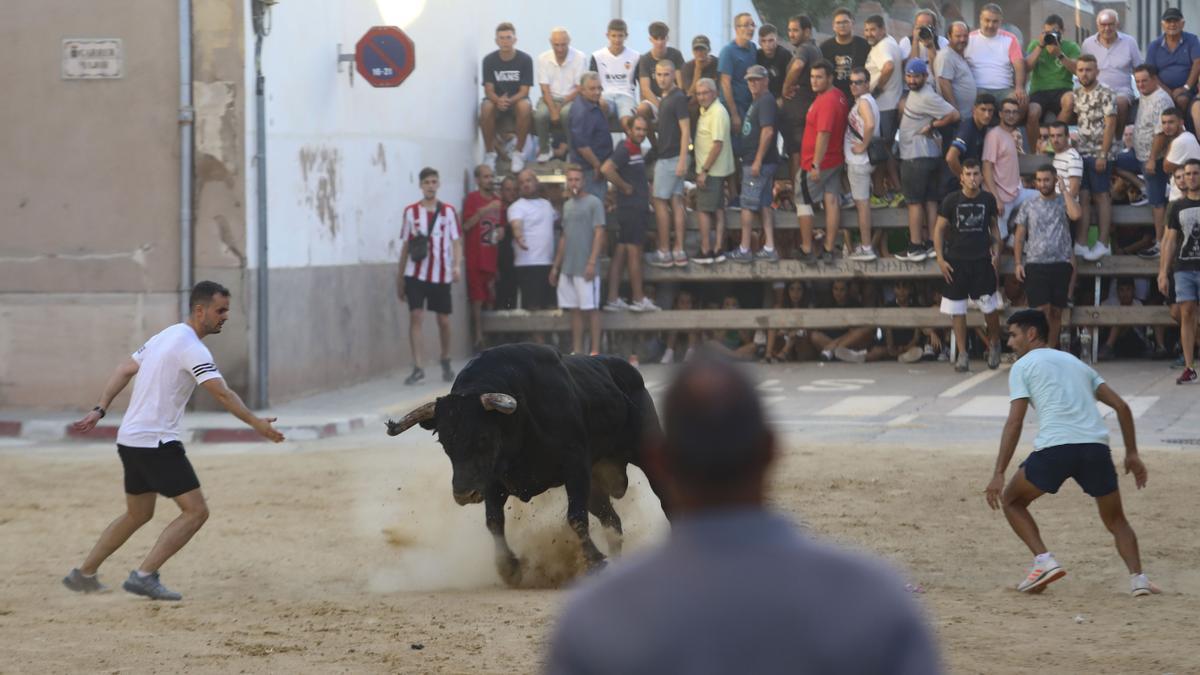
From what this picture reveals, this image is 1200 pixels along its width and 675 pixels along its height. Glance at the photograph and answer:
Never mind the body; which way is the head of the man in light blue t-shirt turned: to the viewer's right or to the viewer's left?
to the viewer's left

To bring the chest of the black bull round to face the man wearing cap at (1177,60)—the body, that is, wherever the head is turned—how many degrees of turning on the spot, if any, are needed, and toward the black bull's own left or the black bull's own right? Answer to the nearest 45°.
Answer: approximately 180°

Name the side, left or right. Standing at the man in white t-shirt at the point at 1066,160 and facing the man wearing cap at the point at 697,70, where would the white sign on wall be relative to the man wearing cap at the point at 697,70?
left

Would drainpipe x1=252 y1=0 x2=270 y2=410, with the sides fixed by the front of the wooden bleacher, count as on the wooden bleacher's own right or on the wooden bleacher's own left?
on the wooden bleacher's own right

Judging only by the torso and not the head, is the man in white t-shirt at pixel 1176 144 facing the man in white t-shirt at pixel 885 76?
no

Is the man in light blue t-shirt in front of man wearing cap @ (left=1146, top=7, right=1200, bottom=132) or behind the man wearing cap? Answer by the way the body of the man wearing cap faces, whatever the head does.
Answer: in front

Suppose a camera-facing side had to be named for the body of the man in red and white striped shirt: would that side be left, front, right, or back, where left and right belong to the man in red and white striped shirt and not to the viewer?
front

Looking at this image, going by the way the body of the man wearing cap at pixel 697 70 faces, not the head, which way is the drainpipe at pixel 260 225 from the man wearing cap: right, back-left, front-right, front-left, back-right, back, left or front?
front-right

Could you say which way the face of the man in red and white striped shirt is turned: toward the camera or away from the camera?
toward the camera

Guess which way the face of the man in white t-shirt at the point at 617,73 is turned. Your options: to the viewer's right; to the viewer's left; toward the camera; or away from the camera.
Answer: toward the camera

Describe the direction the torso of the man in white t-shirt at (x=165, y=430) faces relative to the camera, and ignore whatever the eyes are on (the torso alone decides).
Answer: to the viewer's right

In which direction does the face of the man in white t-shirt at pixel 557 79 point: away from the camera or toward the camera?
toward the camera

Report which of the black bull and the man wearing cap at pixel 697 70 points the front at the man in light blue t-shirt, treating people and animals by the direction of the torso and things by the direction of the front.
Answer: the man wearing cap

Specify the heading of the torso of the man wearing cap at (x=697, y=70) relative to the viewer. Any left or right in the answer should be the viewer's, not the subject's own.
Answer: facing the viewer

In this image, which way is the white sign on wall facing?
toward the camera

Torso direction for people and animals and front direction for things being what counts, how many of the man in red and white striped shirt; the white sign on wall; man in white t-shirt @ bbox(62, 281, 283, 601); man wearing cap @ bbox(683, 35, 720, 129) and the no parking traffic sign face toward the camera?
4

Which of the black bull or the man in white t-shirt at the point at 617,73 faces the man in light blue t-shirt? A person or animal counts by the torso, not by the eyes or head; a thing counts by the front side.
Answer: the man in white t-shirt

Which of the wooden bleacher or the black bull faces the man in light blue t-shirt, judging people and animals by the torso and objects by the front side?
the wooden bleacher

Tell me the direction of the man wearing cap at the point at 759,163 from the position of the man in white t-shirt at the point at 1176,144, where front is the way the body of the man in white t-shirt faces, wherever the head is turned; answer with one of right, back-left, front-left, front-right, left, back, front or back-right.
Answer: front-right
